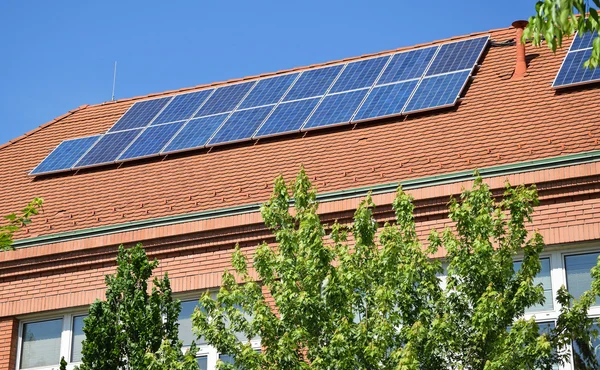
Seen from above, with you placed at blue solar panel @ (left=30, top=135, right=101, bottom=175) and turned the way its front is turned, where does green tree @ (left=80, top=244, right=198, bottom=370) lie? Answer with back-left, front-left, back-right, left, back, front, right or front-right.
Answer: front-left

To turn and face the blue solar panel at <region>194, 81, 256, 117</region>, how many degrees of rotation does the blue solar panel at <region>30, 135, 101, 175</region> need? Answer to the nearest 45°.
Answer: approximately 135° to its left

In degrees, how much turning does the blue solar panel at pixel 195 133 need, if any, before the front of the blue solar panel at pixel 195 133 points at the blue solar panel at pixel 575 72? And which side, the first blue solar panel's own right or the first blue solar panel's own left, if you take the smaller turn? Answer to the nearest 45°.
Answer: approximately 90° to the first blue solar panel's own left

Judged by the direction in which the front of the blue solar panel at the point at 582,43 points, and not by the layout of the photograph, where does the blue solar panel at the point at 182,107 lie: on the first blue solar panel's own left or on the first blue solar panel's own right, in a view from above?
on the first blue solar panel's own right

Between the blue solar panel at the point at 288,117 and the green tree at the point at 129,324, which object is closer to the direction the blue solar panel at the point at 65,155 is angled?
the green tree

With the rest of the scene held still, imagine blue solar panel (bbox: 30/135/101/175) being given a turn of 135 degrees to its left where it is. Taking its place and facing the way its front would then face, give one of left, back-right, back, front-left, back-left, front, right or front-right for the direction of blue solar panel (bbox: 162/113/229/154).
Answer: front-right

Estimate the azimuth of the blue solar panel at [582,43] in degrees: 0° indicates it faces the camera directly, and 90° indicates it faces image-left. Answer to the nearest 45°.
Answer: approximately 45°

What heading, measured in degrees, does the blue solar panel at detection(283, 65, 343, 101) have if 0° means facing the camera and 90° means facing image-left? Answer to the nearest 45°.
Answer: approximately 45°

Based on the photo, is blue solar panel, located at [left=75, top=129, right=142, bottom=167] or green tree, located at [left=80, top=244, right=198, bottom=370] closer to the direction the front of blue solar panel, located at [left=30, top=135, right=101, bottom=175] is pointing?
the green tree

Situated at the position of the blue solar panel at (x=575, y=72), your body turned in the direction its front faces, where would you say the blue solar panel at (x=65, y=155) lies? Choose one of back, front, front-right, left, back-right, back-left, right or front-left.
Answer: front-right
